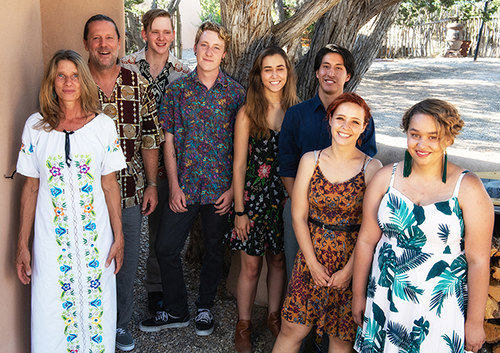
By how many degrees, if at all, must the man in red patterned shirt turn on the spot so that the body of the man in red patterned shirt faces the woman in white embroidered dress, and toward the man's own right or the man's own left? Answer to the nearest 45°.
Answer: approximately 45° to the man's own right

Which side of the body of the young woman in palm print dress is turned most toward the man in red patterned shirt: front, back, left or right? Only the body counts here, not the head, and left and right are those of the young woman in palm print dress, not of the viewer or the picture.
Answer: right

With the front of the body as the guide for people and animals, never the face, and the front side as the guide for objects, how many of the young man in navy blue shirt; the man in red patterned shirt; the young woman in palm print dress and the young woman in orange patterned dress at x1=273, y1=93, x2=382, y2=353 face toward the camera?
4

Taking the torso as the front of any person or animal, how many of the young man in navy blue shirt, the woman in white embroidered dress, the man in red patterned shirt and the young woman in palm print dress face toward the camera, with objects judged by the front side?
4

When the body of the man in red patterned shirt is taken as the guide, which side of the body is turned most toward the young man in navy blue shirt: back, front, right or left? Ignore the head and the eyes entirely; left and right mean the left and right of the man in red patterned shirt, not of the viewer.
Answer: left

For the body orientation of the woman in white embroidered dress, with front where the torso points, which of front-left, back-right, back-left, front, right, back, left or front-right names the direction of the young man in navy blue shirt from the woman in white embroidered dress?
left

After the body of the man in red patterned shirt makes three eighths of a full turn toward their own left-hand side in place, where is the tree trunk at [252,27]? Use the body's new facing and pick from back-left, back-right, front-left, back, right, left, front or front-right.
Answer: front

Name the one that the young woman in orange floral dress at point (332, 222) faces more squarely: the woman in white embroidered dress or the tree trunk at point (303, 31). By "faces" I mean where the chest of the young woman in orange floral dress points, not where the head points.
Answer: the woman in white embroidered dress

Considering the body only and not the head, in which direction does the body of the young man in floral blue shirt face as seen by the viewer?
toward the camera

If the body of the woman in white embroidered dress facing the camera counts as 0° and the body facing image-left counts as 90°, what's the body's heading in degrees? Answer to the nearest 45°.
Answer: approximately 0°

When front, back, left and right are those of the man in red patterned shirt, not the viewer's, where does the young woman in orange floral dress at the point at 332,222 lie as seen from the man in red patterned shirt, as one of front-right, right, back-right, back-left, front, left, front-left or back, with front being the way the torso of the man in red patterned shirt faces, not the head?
front-left

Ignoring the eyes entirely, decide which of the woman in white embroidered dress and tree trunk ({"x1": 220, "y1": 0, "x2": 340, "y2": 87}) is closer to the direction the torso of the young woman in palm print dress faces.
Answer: the woman in white embroidered dress

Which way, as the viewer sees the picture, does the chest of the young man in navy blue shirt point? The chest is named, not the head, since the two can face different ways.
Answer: toward the camera
